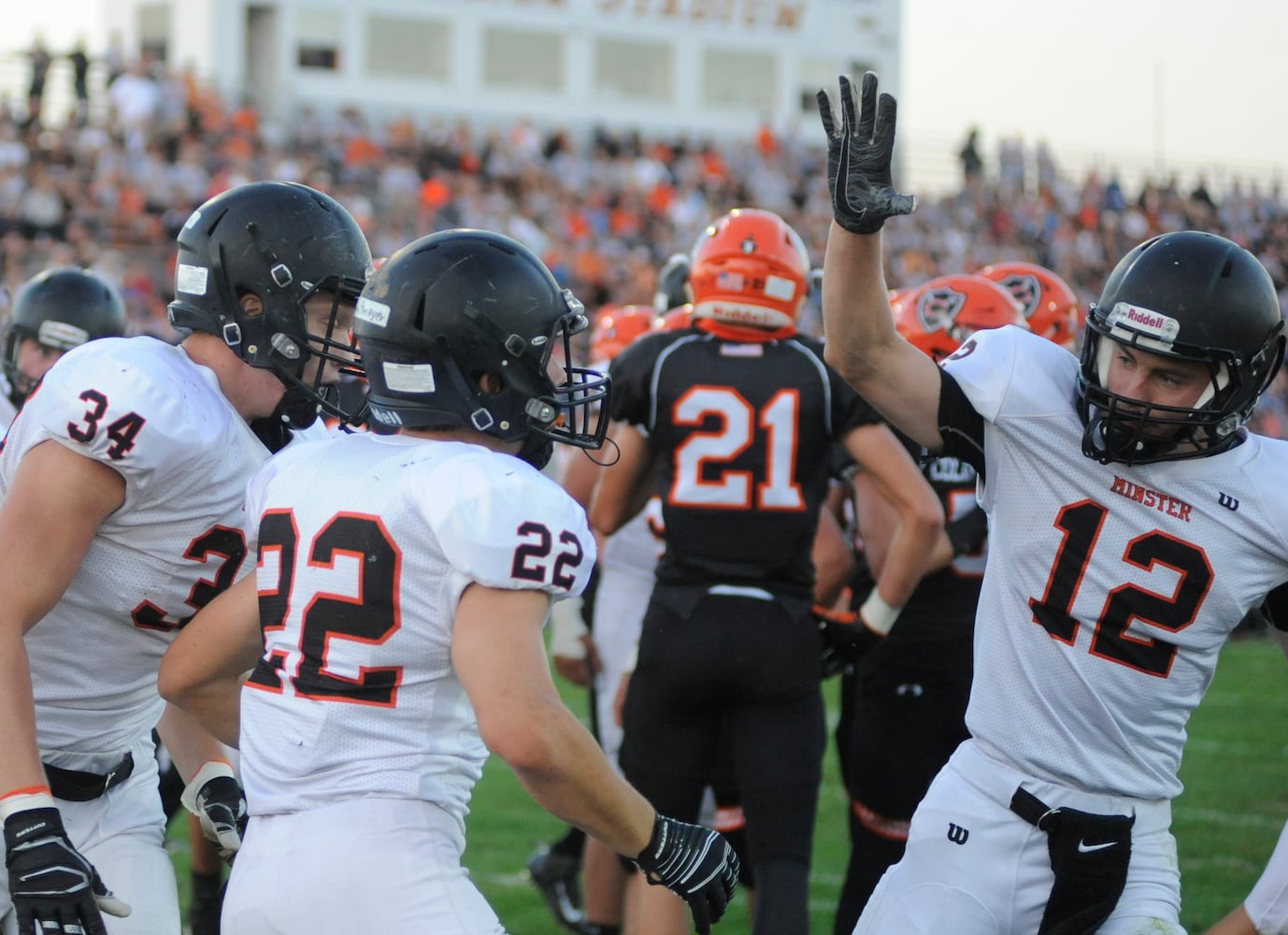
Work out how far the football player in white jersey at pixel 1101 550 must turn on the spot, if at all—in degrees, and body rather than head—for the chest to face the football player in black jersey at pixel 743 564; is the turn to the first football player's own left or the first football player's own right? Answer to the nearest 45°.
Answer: approximately 135° to the first football player's own right

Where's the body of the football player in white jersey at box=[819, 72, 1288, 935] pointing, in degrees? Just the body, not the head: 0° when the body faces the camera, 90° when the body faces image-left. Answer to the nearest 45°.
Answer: approximately 0°

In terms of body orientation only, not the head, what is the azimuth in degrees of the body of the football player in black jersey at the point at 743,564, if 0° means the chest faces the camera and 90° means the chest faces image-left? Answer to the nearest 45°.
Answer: approximately 180°

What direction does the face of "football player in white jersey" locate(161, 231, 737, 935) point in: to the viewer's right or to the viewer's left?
to the viewer's right

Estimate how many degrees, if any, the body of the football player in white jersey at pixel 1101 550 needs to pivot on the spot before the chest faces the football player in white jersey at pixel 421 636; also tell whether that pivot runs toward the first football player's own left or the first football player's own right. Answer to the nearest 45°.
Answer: approximately 45° to the first football player's own right

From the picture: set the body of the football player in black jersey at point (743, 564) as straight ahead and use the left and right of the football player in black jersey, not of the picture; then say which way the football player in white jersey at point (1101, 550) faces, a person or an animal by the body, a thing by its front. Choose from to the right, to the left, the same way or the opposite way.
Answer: the opposite way

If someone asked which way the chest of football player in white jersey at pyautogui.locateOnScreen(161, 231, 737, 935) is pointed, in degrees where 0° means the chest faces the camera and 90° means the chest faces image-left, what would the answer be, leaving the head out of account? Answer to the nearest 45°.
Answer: approximately 225°

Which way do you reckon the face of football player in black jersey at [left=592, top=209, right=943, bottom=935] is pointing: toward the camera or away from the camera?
away from the camera

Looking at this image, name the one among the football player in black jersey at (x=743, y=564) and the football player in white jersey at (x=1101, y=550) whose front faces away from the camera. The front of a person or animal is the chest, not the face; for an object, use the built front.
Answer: the football player in black jersey
